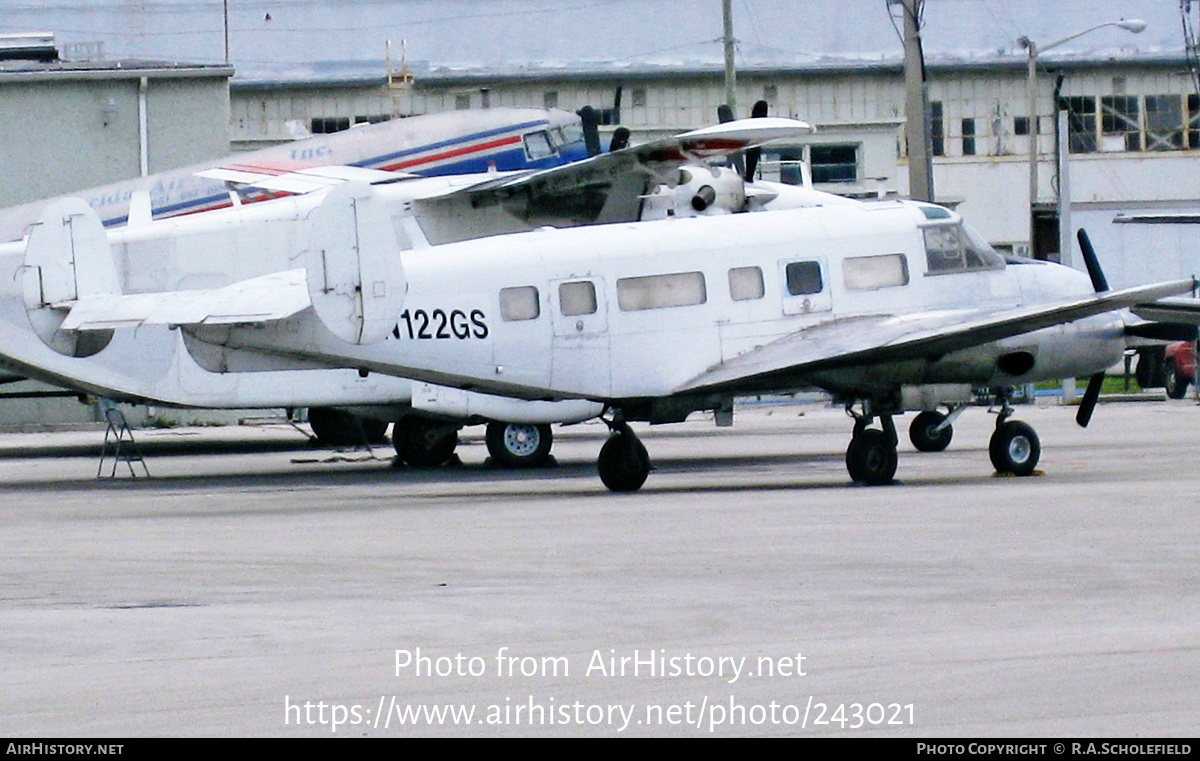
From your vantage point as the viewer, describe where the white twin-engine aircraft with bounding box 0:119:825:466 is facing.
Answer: facing away from the viewer and to the right of the viewer

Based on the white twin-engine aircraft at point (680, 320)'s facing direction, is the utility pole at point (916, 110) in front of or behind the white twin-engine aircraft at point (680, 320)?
in front

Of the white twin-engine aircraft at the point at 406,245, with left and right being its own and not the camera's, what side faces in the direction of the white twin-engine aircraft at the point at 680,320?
right

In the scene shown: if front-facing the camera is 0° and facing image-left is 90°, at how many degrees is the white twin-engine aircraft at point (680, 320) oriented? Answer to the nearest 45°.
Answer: approximately 225°
